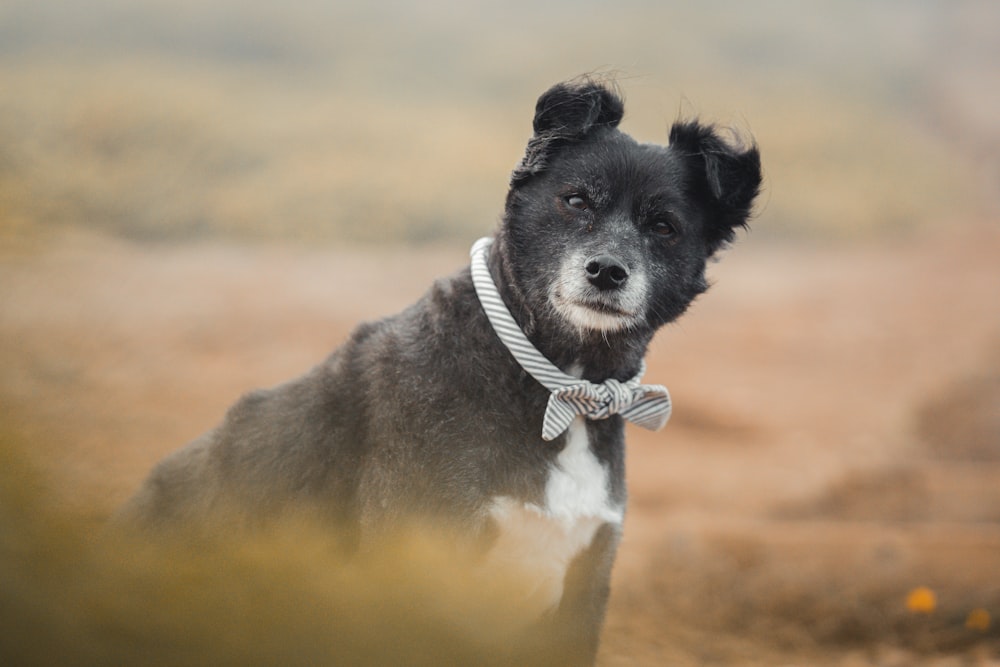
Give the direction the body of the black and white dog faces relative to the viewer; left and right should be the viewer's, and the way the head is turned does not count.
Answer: facing the viewer and to the right of the viewer
